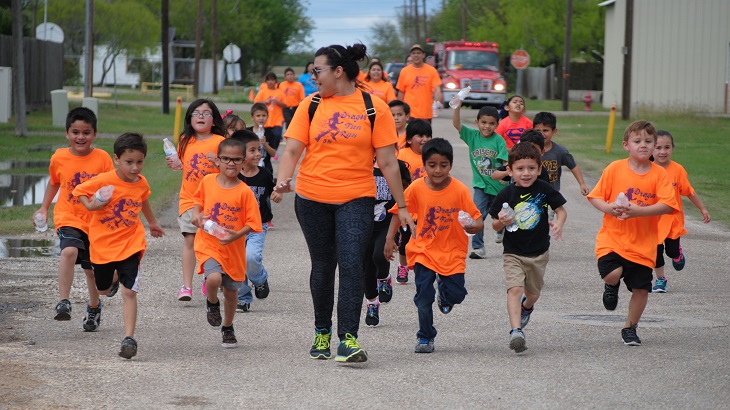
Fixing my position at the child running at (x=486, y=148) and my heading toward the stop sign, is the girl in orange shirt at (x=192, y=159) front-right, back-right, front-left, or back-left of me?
back-left

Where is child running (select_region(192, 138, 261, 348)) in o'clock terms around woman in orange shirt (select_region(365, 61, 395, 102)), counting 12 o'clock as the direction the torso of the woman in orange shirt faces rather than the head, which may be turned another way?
The child running is roughly at 12 o'clock from the woman in orange shirt.

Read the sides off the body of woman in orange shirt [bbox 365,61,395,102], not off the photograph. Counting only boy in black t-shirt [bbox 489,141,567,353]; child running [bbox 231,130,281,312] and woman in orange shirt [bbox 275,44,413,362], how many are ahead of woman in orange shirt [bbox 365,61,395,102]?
3

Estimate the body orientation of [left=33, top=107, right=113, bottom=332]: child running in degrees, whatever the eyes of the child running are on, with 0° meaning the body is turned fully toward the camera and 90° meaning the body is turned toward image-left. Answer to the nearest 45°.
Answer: approximately 0°

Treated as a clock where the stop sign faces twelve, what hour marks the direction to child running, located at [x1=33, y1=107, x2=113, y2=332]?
The child running is roughly at 12 o'clock from the stop sign.

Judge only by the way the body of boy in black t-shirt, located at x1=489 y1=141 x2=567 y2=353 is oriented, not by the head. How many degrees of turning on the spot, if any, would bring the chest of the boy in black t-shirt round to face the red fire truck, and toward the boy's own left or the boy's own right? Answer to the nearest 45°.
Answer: approximately 180°

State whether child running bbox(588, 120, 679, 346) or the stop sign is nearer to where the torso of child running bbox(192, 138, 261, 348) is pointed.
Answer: the child running

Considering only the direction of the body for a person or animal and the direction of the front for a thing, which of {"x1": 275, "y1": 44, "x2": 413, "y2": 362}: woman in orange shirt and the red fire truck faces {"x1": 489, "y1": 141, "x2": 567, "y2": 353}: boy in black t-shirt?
the red fire truck

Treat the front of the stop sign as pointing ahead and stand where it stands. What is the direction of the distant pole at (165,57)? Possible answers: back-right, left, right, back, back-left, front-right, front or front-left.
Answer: front-right

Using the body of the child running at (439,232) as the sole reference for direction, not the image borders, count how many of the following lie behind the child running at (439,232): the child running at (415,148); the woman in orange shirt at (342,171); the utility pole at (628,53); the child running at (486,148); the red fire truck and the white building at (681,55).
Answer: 5

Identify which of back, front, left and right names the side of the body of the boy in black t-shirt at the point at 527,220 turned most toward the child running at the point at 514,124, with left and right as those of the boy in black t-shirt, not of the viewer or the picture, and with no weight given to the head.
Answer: back

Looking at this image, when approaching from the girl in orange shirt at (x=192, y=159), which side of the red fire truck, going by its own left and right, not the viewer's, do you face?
front
